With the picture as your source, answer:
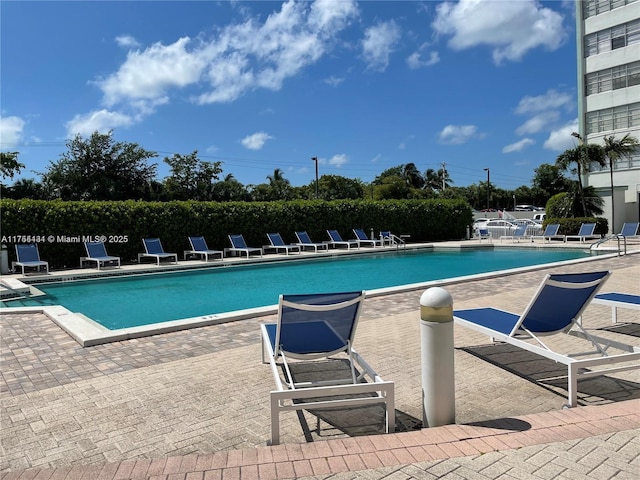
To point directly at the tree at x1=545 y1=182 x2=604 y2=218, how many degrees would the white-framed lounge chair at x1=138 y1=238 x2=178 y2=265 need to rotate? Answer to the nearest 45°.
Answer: approximately 45° to its left

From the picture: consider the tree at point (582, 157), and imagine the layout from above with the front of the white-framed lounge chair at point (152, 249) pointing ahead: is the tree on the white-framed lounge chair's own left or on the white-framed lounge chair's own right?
on the white-framed lounge chair's own left

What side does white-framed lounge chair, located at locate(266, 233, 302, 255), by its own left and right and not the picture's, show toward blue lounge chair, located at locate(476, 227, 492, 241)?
left

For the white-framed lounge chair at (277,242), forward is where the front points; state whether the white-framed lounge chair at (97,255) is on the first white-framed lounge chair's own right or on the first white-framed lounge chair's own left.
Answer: on the first white-framed lounge chair's own right

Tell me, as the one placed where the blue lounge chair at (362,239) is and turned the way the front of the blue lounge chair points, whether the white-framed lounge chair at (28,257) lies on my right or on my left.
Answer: on my right

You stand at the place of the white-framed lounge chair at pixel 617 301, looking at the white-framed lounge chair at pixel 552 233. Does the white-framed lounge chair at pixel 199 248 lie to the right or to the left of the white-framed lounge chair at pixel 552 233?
left

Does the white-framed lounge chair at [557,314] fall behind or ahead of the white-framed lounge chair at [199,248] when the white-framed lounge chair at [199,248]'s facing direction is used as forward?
ahead

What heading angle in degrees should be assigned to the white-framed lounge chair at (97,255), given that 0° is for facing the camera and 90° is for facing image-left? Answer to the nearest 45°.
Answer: approximately 315°

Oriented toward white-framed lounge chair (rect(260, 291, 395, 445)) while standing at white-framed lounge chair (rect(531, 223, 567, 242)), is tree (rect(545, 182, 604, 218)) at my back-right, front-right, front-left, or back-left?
back-left

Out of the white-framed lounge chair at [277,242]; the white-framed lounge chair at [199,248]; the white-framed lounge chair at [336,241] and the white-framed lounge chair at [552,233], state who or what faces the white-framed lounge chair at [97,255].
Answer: the white-framed lounge chair at [552,233]

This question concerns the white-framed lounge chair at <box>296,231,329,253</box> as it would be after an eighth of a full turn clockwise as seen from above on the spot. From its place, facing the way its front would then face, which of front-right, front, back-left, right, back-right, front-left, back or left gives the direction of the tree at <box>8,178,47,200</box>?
back-right

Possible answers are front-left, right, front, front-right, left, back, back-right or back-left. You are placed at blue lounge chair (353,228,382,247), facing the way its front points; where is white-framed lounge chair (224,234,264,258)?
right

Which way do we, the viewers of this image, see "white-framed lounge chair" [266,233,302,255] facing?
facing the viewer and to the right of the viewer

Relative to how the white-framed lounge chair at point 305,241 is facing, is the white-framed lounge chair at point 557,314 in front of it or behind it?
in front

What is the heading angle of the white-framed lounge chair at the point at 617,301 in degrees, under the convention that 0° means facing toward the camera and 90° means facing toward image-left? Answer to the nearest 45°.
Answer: approximately 135°
